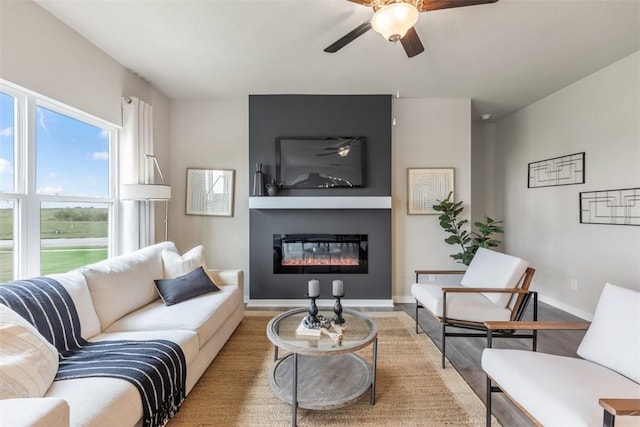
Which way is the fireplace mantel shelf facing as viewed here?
toward the camera

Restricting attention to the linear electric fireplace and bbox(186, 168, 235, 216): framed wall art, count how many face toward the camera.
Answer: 2

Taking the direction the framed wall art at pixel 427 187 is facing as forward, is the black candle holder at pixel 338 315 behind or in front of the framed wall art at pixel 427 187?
in front

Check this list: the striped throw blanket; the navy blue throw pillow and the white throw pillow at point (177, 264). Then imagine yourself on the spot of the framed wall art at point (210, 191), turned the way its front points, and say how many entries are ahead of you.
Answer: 3

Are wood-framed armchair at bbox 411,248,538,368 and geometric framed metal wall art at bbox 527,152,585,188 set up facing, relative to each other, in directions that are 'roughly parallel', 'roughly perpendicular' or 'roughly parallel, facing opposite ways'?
roughly parallel

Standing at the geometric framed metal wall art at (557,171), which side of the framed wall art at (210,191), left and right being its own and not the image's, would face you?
left

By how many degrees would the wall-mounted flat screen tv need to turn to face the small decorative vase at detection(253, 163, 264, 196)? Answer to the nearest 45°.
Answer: approximately 90° to its right

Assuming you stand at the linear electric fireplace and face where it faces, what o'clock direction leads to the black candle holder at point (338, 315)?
The black candle holder is roughly at 12 o'clock from the linear electric fireplace.

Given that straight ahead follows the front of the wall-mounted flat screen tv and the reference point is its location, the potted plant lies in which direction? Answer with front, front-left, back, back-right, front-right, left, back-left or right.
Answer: left

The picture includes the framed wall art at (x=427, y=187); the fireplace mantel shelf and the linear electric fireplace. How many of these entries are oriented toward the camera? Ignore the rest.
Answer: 3

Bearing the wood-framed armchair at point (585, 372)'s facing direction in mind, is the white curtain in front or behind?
in front

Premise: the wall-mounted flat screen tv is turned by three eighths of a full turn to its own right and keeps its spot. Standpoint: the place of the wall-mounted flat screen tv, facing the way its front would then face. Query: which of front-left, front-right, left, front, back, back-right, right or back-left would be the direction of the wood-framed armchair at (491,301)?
back

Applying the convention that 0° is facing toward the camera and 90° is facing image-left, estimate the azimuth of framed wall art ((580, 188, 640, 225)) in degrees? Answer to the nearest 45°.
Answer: approximately 45°

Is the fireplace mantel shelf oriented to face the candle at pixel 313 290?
yes

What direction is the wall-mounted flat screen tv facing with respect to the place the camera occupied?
facing the viewer

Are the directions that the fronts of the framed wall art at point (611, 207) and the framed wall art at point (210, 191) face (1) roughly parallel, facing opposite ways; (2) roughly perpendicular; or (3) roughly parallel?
roughly perpendicular

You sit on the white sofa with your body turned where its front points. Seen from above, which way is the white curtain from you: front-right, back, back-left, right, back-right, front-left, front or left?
back-left

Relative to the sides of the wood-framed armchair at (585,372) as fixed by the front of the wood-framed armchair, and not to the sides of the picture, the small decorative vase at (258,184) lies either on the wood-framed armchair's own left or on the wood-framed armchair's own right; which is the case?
on the wood-framed armchair's own right

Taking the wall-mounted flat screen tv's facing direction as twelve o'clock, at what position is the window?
The window is roughly at 2 o'clock from the wall-mounted flat screen tv.
